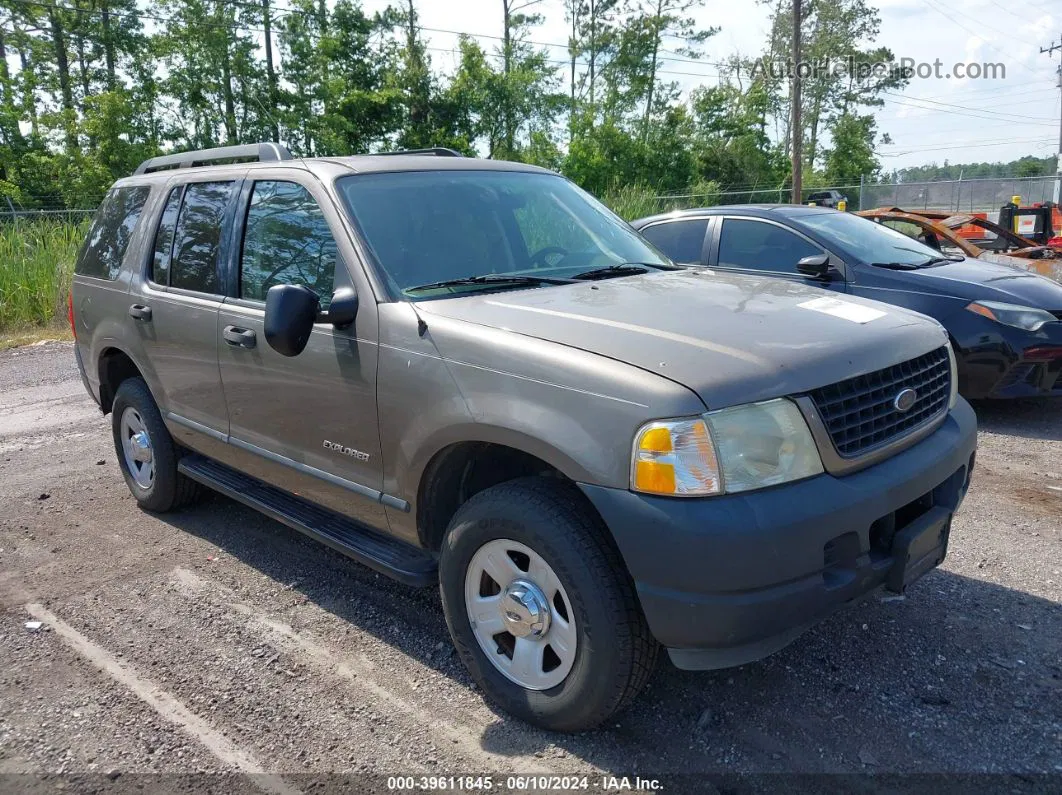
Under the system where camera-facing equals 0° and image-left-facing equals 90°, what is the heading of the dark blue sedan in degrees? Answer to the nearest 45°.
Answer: approximately 315°

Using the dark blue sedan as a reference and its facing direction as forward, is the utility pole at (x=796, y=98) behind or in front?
behind
